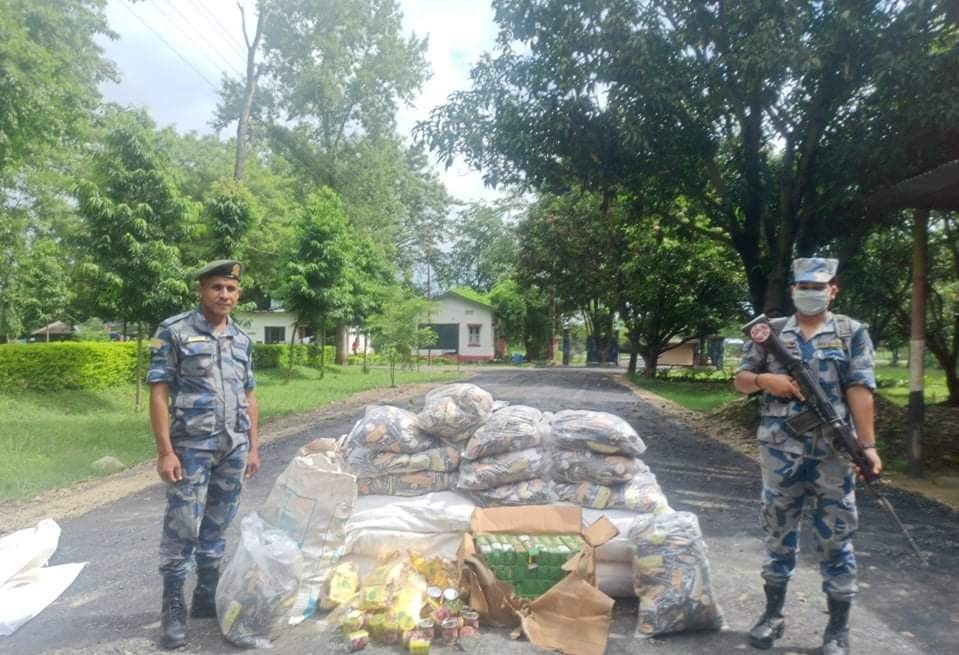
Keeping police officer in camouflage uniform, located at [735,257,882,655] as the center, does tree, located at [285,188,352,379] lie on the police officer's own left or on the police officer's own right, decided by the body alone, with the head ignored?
on the police officer's own right

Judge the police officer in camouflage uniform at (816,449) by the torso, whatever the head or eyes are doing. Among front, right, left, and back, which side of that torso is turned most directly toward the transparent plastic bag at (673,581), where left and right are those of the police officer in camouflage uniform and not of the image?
right

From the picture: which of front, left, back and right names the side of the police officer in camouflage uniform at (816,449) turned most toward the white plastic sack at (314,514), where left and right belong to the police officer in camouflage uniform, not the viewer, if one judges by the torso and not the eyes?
right

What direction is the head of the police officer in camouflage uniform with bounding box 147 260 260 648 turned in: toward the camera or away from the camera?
toward the camera

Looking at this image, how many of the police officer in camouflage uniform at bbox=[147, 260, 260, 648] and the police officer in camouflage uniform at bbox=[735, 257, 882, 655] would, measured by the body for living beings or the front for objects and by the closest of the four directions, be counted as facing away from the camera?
0

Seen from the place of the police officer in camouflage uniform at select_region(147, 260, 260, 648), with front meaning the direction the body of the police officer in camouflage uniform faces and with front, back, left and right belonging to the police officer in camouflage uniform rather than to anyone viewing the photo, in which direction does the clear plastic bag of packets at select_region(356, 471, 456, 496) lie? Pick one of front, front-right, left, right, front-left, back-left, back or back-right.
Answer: front-left

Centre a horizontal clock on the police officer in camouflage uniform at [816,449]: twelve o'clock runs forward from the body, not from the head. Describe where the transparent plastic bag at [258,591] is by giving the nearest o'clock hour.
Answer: The transparent plastic bag is roughly at 2 o'clock from the police officer in camouflage uniform.

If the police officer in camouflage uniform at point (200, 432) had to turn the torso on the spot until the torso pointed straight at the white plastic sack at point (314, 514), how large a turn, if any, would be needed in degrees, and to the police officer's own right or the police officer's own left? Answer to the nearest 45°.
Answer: approximately 45° to the police officer's own left

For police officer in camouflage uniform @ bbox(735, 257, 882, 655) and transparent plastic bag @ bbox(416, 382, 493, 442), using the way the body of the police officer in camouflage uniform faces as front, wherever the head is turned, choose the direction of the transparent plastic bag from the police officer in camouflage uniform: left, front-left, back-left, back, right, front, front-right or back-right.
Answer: right

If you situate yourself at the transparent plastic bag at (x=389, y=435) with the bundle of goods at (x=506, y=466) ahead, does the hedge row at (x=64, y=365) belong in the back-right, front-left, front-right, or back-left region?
back-left

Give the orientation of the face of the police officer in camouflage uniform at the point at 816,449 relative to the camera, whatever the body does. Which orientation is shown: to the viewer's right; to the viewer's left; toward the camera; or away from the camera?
toward the camera

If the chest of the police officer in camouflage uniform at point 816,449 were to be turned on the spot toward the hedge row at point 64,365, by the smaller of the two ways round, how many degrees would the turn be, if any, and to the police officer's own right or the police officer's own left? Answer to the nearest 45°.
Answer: approximately 90° to the police officer's own right

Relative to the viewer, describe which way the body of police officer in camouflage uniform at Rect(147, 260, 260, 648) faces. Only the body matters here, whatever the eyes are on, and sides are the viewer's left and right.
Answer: facing the viewer and to the right of the viewer

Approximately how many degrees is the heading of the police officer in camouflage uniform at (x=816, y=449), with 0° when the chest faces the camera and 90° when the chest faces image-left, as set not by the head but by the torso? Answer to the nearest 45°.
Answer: approximately 0°

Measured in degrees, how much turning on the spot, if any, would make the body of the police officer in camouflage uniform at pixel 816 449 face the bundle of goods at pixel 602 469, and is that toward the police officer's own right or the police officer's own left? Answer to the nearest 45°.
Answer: approximately 90° to the police officer's own right
